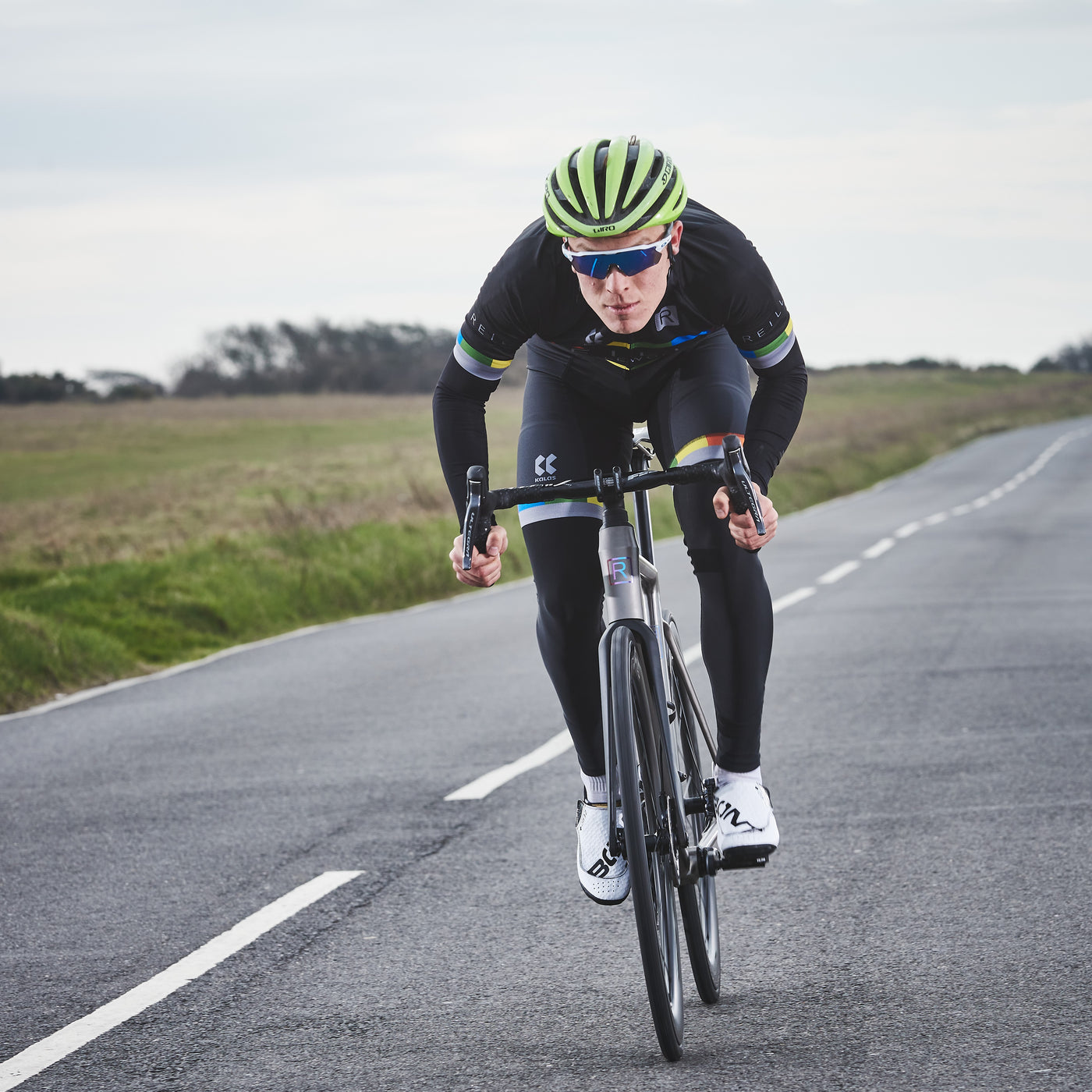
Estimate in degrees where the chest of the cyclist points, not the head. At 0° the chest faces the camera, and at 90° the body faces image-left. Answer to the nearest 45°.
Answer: approximately 0°
